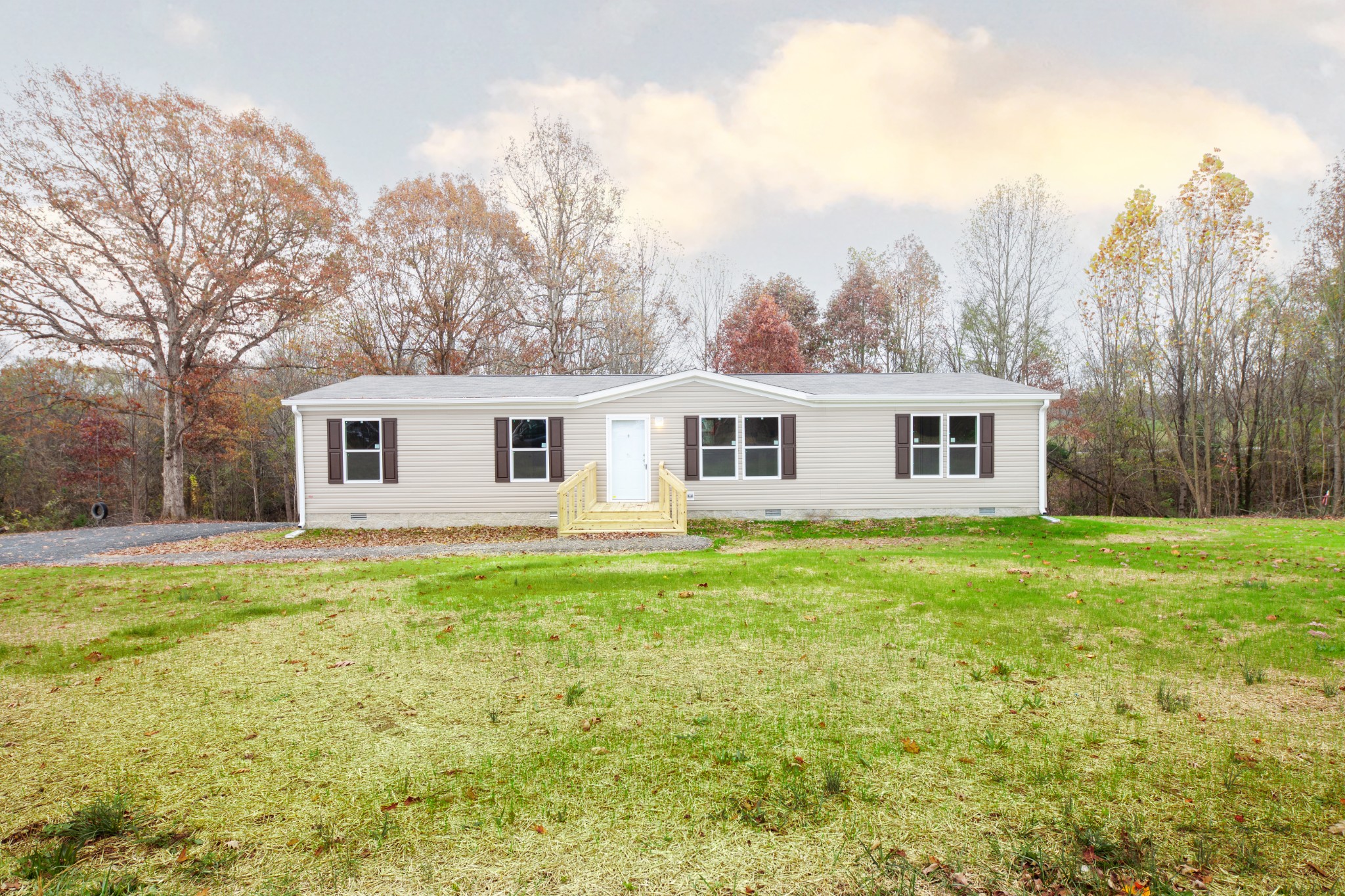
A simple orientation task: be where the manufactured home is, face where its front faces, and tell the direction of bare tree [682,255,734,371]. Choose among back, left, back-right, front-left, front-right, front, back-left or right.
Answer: back

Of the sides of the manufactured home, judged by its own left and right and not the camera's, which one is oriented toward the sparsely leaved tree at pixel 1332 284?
left

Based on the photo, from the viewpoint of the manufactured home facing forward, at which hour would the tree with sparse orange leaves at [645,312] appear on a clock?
The tree with sparse orange leaves is roughly at 6 o'clock from the manufactured home.

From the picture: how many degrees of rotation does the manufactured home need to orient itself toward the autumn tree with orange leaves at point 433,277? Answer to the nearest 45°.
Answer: approximately 135° to its right

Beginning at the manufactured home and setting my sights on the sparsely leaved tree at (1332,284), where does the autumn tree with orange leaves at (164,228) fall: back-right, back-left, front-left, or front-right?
back-left

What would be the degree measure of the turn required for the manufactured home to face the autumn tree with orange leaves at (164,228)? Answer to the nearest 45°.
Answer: approximately 90° to its right

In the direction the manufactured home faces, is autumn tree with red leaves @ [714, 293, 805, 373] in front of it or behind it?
behind

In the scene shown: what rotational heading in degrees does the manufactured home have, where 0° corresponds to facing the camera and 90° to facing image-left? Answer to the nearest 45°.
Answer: approximately 0°

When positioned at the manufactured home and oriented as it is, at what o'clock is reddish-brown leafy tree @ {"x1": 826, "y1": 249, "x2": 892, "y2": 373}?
The reddish-brown leafy tree is roughly at 7 o'clock from the manufactured home.
